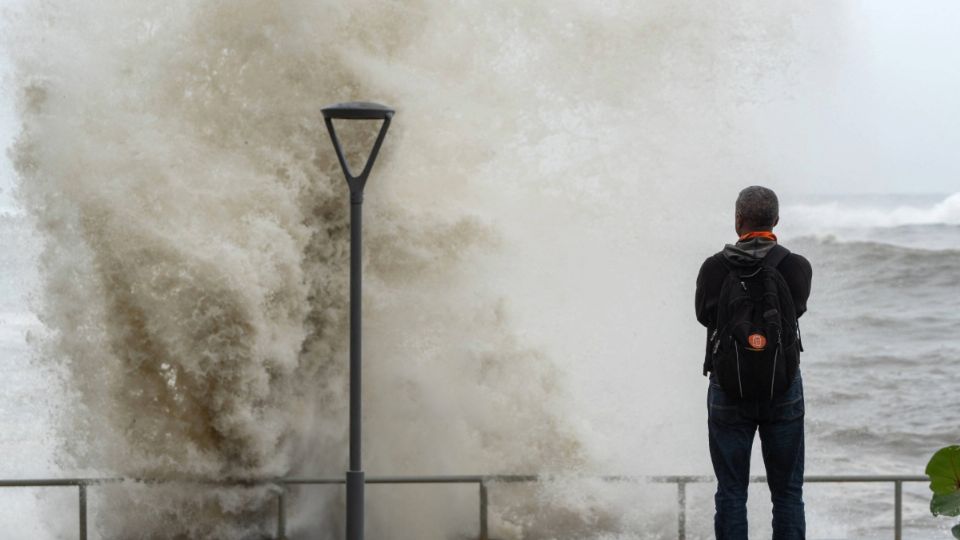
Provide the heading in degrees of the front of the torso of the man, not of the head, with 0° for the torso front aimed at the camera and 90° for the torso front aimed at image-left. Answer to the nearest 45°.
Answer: approximately 180°

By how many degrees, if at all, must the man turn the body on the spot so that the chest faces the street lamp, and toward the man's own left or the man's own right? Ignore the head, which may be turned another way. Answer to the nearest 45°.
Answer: approximately 45° to the man's own left

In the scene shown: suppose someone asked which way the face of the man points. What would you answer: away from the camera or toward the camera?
away from the camera
